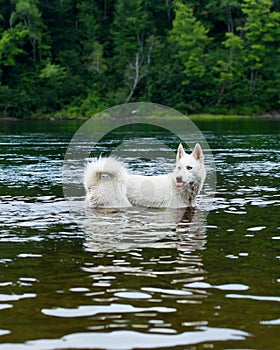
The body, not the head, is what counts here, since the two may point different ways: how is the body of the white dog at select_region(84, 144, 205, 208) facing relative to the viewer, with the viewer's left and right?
facing to the right of the viewer
